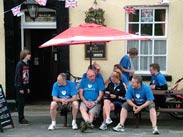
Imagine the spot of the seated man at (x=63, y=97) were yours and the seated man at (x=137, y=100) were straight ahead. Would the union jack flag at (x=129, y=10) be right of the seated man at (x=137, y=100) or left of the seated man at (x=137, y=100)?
left

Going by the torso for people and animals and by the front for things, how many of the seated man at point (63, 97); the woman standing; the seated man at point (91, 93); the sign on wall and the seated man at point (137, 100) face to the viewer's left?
0

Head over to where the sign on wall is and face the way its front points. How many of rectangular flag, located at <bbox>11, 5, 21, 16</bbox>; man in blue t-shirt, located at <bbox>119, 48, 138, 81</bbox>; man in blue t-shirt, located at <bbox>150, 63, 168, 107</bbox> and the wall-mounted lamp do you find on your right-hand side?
2

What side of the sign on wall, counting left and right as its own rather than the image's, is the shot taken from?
front

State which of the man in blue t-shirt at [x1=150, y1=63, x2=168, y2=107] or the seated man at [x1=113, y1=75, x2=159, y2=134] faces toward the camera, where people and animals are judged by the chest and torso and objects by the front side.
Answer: the seated man

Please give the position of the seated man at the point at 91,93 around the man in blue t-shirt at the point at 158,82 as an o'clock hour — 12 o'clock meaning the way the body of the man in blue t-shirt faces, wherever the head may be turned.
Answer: The seated man is roughly at 11 o'clock from the man in blue t-shirt.

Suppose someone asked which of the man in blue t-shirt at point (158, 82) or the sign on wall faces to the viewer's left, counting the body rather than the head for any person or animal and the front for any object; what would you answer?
the man in blue t-shirt

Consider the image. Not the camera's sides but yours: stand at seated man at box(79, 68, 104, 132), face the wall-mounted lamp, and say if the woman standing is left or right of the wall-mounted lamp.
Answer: left

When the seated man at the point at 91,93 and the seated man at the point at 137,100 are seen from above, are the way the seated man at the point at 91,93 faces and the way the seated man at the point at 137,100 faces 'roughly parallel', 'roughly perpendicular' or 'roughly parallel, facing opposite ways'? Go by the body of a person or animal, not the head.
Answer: roughly parallel

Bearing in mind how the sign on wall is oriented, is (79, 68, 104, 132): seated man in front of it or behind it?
in front

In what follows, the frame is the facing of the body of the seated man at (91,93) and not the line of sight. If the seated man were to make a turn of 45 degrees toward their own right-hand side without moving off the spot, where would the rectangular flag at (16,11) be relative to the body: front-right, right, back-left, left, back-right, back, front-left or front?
right
